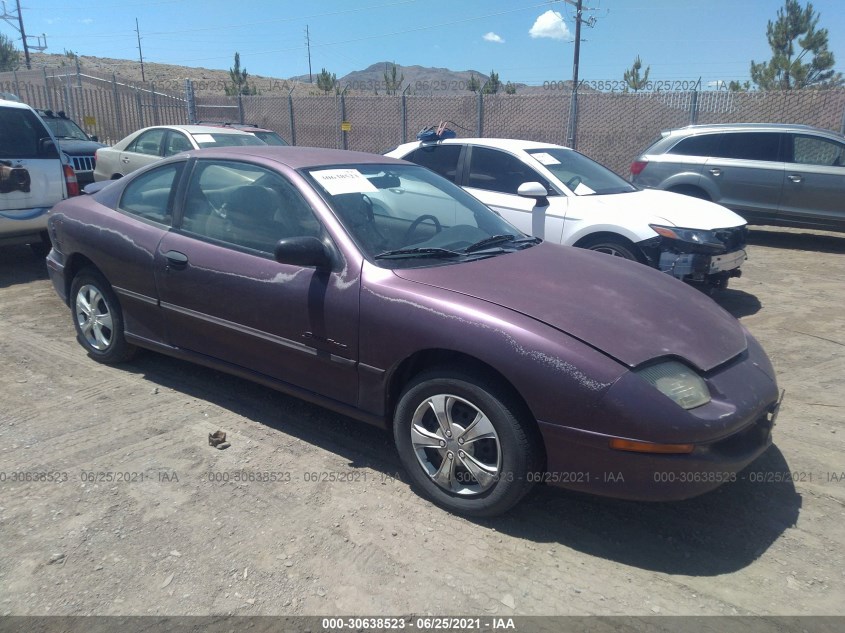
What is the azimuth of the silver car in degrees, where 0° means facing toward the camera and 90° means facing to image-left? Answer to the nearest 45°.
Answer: approximately 270°

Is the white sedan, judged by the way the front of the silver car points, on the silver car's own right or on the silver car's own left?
on the silver car's own right

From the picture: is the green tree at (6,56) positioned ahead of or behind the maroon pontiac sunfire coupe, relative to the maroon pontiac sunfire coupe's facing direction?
behind

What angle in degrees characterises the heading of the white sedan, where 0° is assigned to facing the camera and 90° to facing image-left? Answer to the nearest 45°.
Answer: approximately 315°

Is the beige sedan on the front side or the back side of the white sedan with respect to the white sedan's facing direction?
on the back side

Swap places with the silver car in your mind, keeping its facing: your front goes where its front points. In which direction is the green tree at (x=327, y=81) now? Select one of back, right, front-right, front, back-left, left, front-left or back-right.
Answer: back-left

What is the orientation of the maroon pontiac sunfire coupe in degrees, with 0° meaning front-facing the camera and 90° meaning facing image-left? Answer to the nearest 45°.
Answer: approximately 315°

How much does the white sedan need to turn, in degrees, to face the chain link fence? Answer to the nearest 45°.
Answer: approximately 135° to its left
